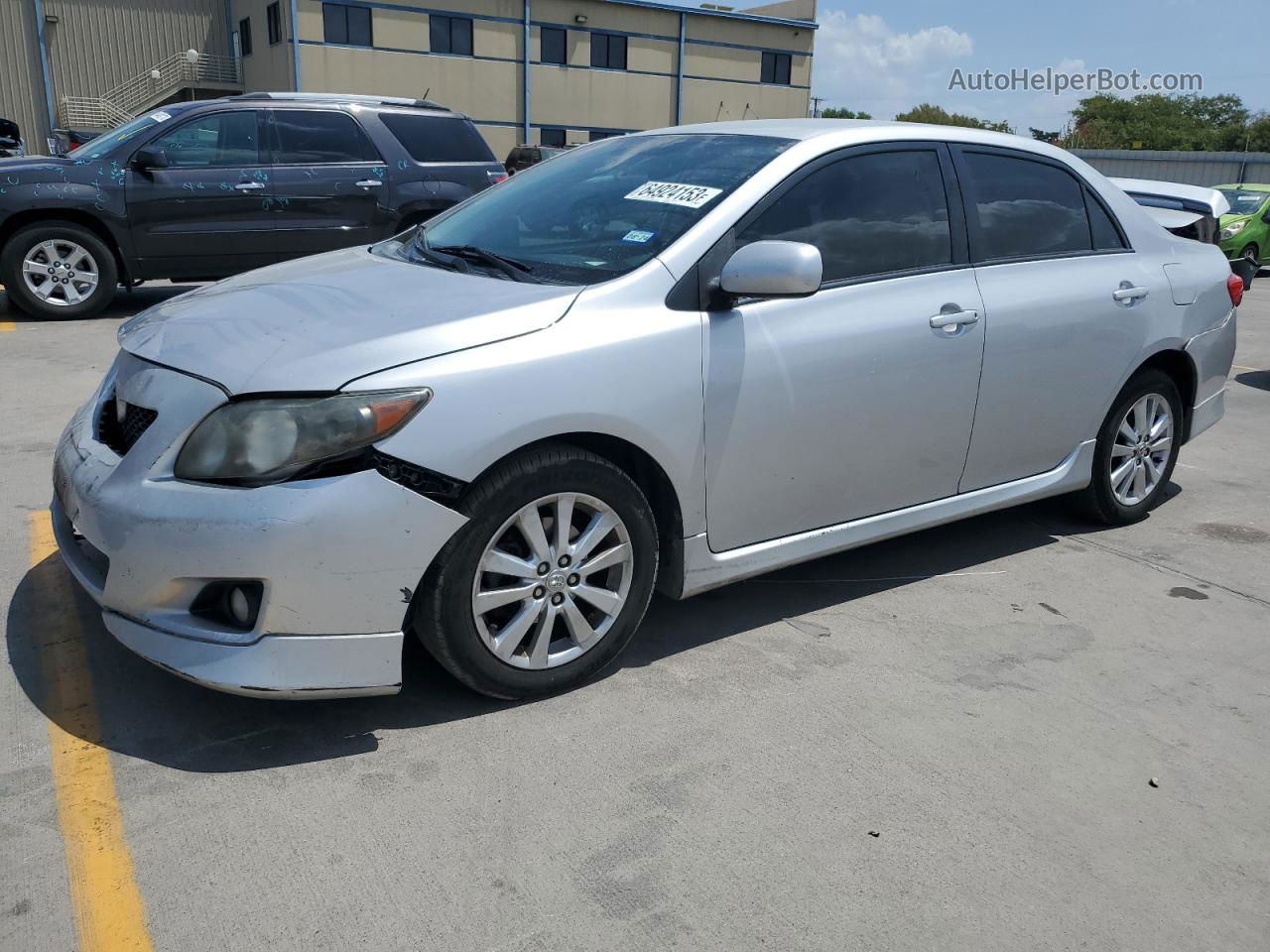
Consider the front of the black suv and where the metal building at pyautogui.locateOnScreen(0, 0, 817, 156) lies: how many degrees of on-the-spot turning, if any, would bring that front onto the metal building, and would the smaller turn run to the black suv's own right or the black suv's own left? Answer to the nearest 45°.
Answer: approximately 90° to the black suv's own right

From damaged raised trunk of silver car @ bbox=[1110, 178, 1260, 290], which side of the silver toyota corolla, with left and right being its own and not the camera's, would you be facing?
back

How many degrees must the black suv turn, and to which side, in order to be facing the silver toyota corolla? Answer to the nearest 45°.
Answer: approximately 90° to its left

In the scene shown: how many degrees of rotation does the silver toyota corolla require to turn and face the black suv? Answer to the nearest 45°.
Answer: approximately 90° to its right

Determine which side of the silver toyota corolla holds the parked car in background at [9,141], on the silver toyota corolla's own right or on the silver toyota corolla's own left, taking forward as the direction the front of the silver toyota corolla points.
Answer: on the silver toyota corolla's own right

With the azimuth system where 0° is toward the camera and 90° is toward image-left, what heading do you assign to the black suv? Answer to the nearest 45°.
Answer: approximately 90°

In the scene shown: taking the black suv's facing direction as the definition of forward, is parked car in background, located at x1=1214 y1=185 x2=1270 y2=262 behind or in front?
behind

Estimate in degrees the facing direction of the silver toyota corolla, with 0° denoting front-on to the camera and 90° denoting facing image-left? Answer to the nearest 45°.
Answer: approximately 45°

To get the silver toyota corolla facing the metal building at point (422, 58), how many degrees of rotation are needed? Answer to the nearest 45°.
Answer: approximately 135° to its right
